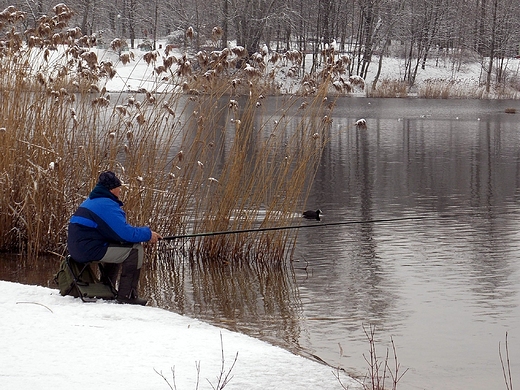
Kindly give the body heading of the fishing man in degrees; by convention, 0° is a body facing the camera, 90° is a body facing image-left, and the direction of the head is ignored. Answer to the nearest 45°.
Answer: approximately 270°

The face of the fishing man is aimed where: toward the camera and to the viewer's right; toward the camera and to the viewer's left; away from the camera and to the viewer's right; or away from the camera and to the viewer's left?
away from the camera and to the viewer's right
